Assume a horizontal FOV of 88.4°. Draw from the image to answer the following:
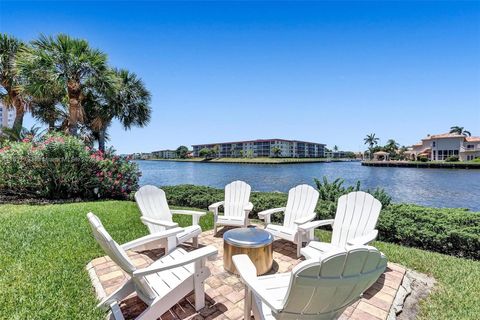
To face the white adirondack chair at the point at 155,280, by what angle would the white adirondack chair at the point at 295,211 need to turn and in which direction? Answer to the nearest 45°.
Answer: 0° — it already faces it

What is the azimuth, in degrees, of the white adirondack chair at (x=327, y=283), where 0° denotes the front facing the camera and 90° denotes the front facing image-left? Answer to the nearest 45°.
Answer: approximately 135°

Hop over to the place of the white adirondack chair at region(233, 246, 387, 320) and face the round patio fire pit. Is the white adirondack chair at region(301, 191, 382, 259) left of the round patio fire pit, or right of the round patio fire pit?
right

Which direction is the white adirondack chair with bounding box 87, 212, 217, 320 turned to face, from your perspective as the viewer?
facing away from the viewer and to the right of the viewer

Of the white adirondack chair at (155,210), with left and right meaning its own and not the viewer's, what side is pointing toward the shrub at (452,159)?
left

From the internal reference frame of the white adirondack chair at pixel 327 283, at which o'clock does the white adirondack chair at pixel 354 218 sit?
the white adirondack chair at pixel 354 218 is roughly at 2 o'clock from the white adirondack chair at pixel 327 283.

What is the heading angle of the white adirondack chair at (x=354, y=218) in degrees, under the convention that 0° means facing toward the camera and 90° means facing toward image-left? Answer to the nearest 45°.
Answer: approximately 45°

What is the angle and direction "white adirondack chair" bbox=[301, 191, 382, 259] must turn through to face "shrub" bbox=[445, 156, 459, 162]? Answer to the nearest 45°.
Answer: approximately 135° to its right

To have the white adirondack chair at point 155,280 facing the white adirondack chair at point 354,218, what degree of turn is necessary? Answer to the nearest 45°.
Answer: approximately 45° to its right

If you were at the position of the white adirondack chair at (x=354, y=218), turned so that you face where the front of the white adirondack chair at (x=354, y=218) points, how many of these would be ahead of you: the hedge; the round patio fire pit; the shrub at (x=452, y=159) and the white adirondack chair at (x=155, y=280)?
2

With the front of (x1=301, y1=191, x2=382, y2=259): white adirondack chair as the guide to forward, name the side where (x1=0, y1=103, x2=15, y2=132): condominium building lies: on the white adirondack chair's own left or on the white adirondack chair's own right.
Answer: on the white adirondack chair's own right

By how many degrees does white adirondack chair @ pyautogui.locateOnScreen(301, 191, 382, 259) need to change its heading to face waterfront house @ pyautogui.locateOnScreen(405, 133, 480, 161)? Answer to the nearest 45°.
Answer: approximately 135° to its right

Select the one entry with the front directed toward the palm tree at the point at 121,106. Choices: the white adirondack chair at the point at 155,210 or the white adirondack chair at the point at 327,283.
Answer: the white adirondack chair at the point at 327,283
